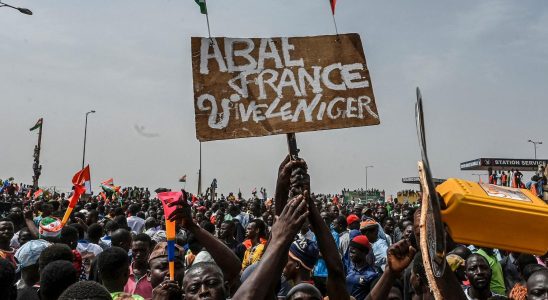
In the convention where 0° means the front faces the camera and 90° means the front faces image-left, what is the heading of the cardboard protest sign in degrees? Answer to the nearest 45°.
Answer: approximately 0°

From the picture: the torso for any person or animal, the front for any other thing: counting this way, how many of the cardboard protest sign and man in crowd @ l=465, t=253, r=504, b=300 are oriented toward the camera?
2

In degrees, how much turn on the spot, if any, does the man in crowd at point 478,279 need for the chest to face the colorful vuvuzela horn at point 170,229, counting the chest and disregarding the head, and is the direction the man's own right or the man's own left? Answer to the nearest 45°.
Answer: approximately 45° to the man's own right

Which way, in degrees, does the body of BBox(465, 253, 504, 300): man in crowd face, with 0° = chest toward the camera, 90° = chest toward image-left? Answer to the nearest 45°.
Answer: approximately 0°

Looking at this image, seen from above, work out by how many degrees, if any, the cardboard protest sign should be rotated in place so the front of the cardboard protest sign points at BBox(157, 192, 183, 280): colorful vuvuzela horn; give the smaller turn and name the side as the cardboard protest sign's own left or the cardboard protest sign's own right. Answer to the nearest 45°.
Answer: approximately 135° to the cardboard protest sign's own right

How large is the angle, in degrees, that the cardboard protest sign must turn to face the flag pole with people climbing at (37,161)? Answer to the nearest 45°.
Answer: approximately 135° to its right
